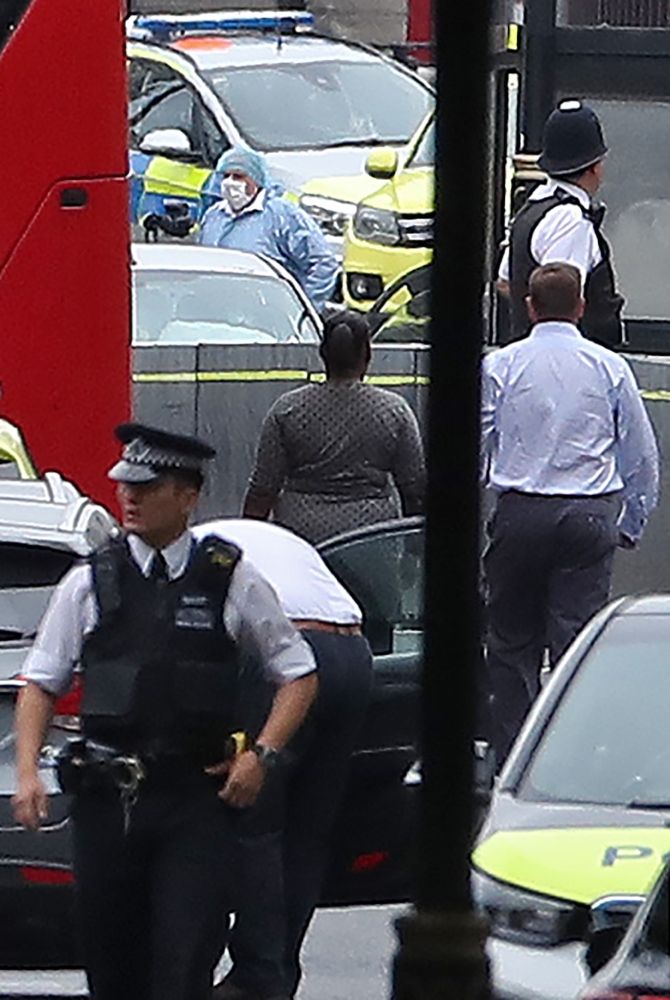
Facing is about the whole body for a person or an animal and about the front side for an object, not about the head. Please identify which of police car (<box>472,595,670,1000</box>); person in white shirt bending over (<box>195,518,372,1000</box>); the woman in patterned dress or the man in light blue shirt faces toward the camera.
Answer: the police car

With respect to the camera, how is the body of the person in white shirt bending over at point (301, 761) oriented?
to the viewer's left

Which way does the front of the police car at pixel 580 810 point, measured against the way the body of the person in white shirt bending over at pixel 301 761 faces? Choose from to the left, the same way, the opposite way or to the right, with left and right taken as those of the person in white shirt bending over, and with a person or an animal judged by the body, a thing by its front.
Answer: to the left

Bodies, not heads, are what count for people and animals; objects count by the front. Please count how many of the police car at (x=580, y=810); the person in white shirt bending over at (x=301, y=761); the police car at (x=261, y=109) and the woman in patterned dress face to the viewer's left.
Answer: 1

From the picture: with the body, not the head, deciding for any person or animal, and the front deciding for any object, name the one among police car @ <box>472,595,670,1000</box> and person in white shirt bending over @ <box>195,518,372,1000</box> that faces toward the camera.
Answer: the police car

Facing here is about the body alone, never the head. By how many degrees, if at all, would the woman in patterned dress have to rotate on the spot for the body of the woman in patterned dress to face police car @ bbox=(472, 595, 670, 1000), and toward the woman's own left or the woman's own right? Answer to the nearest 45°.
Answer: approximately 180°

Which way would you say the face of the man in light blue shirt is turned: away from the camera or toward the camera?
away from the camera

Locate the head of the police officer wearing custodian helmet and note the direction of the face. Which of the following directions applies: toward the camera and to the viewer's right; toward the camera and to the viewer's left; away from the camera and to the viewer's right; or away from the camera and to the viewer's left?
away from the camera and to the viewer's right

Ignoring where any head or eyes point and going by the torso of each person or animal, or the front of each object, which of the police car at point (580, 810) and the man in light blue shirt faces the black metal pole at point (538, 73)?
the man in light blue shirt

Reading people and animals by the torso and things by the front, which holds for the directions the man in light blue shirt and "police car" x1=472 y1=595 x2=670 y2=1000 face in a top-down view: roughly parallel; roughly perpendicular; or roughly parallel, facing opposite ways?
roughly parallel, facing opposite ways

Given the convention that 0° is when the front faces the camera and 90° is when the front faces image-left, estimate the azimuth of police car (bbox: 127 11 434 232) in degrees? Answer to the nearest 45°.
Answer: approximately 315°

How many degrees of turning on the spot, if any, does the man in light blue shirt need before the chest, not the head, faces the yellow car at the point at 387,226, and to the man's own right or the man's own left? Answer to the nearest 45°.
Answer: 0° — they already face it

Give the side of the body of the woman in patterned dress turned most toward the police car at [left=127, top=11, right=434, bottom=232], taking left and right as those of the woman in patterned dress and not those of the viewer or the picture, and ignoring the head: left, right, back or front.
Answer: front

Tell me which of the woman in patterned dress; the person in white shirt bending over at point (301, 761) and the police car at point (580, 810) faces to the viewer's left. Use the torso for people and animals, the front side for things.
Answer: the person in white shirt bending over

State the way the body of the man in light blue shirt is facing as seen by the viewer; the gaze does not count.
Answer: away from the camera

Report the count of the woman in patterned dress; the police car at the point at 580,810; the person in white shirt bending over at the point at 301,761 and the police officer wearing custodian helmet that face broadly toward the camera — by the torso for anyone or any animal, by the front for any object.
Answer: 1

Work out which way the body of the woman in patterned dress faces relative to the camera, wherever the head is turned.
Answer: away from the camera
